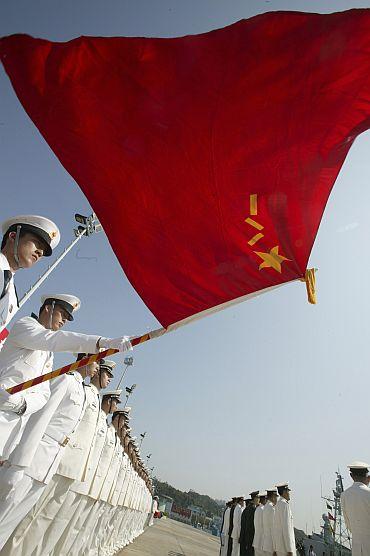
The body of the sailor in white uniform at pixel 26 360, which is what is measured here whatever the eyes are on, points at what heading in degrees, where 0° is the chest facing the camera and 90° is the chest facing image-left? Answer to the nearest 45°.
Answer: approximately 315°

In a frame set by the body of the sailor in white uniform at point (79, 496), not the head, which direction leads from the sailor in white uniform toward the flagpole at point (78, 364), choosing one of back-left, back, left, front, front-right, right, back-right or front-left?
front-right

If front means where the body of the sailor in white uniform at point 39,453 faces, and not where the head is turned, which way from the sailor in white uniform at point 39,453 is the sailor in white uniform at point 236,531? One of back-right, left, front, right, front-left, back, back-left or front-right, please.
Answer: left

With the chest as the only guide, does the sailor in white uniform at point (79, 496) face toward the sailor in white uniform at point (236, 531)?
no

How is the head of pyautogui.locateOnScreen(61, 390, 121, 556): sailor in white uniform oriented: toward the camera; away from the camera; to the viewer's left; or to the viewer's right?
to the viewer's right

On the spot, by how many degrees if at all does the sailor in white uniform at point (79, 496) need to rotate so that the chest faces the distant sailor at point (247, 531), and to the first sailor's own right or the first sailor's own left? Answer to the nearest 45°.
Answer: approximately 90° to the first sailor's own left

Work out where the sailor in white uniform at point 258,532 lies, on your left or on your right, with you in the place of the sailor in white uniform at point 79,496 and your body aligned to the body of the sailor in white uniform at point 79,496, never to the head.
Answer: on your left

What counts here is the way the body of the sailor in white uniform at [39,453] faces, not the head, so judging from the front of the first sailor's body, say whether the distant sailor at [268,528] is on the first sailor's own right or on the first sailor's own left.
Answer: on the first sailor's own left

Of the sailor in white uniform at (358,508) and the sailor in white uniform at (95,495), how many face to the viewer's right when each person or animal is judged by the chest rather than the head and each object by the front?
1

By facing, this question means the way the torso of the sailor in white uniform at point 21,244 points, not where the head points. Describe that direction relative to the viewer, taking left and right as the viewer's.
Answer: facing the viewer and to the right of the viewer

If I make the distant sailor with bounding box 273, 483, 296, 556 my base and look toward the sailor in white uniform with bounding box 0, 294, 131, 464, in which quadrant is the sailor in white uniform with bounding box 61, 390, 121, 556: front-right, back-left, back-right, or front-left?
front-right

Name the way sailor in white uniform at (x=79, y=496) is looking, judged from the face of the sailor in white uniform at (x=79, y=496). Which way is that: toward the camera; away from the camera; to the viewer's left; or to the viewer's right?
to the viewer's right

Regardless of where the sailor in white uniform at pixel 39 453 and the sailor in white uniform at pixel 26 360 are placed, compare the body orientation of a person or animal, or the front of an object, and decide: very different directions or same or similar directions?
same or similar directions

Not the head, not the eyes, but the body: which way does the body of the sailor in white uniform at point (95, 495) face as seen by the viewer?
to the viewer's right

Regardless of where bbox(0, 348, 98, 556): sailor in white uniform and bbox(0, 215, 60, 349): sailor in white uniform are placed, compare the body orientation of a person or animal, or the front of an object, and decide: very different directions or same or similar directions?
same or similar directions
